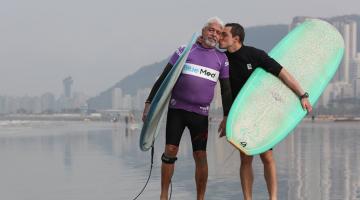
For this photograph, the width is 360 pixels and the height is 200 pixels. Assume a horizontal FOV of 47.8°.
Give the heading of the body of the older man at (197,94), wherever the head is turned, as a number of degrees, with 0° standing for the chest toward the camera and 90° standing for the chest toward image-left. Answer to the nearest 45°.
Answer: approximately 0°
